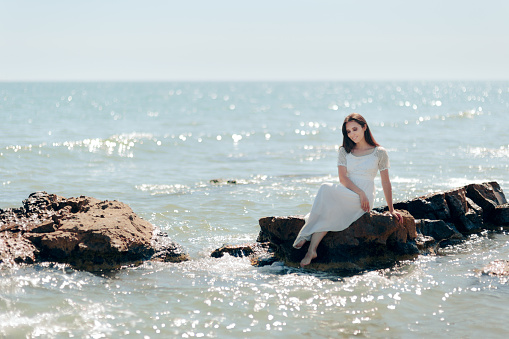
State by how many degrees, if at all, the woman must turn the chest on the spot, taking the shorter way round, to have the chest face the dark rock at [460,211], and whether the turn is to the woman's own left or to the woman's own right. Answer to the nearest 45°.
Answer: approximately 180°

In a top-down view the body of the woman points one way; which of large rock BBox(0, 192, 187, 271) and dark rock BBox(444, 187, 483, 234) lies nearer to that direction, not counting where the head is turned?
the large rock

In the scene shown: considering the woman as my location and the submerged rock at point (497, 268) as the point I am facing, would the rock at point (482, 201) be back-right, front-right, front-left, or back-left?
front-left

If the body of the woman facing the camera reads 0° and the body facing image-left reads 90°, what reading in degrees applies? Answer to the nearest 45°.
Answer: approximately 45°

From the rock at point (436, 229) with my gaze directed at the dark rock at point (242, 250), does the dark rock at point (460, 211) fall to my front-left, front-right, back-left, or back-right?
back-right

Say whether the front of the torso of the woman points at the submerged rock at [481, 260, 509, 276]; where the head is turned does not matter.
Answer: no

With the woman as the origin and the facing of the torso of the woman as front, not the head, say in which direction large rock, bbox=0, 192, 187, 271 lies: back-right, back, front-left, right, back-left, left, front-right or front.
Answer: front-right

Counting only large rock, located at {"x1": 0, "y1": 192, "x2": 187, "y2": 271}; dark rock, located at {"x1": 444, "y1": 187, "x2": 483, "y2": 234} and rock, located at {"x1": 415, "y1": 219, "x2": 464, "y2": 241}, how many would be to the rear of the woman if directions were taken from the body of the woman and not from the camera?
2

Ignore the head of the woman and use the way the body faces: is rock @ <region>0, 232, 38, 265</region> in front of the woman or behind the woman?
in front

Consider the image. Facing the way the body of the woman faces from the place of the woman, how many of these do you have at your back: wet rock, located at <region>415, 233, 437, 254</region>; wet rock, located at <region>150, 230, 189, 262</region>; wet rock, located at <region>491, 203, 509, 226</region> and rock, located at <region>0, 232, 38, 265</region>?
2

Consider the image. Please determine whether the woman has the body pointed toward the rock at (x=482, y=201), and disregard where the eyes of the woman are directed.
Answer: no

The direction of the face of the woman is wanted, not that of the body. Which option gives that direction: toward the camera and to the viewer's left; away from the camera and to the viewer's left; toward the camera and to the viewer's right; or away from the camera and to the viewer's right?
toward the camera and to the viewer's left

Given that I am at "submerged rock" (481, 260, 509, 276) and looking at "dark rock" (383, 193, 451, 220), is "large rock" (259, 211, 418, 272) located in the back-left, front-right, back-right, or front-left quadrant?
front-left

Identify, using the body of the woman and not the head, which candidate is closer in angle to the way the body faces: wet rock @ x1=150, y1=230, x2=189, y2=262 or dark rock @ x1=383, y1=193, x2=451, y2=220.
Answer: the wet rock

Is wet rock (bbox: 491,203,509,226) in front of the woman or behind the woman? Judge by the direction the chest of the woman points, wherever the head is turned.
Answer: behind
